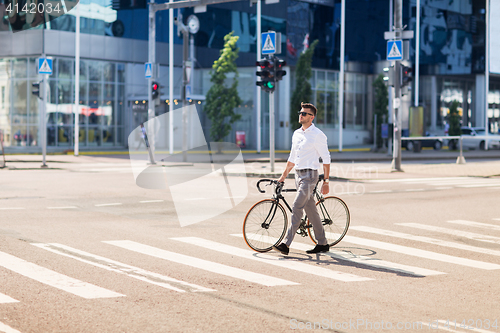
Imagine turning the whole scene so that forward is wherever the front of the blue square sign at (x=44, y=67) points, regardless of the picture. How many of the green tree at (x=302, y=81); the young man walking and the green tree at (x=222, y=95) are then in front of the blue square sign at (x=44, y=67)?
1

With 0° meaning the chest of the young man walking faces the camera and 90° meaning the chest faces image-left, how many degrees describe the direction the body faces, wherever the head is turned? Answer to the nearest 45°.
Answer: approximately 45°

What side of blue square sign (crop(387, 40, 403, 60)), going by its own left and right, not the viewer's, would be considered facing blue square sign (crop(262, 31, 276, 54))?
right

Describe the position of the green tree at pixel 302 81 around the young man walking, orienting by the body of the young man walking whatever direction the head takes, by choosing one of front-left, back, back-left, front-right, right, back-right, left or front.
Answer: back-right

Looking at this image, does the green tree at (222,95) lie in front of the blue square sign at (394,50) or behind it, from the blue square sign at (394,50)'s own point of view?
behind

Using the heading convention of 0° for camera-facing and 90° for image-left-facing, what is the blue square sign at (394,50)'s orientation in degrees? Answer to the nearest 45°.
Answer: approximately 0°

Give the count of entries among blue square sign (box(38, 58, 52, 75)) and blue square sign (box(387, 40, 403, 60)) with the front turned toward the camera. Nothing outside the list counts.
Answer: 2

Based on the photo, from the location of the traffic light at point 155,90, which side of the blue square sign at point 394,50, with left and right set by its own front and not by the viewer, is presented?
right

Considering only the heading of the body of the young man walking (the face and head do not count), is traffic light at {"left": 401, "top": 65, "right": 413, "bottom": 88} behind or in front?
behind

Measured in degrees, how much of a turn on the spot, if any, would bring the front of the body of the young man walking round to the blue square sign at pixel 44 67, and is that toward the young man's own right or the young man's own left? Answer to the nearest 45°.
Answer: approximately 90° to the young man's own right

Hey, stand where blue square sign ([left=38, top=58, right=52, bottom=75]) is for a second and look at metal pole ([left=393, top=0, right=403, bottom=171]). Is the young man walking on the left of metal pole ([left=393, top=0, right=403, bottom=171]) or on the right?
right

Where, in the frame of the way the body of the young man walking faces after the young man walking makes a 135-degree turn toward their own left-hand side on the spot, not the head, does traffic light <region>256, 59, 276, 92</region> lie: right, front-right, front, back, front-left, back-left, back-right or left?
left
